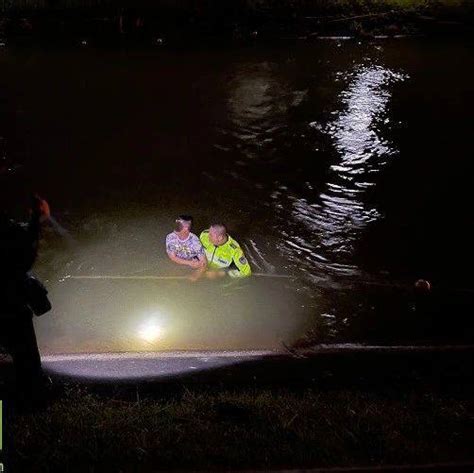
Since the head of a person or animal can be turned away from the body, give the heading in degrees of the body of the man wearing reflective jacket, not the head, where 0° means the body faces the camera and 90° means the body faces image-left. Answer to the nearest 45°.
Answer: approximately 45°

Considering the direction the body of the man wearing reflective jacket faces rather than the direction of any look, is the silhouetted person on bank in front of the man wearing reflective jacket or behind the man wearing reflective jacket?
in front
